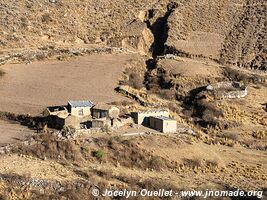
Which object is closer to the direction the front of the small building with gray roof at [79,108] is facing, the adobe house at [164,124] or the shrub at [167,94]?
the adobe house

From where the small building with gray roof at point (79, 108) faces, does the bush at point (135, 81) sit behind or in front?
behind

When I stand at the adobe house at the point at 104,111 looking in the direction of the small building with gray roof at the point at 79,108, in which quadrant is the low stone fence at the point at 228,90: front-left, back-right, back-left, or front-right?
back-right

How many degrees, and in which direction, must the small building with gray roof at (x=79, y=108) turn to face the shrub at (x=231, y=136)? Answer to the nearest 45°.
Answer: approximately 90° to its left

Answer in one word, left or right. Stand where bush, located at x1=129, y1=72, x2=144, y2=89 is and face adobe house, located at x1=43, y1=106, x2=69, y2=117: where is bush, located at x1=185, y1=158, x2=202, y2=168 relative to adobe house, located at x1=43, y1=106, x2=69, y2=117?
left

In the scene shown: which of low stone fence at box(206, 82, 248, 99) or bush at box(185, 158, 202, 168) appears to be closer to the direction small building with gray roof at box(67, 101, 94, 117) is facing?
the bush

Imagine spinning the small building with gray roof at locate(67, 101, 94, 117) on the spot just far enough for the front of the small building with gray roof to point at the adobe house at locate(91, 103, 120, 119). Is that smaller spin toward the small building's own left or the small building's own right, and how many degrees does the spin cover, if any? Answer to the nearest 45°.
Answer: approximately 90° to the small building's own left

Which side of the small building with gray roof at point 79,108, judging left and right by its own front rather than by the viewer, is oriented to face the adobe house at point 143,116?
left

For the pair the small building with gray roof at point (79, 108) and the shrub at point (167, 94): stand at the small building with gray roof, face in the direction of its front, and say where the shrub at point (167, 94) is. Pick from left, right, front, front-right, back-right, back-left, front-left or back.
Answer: back-left

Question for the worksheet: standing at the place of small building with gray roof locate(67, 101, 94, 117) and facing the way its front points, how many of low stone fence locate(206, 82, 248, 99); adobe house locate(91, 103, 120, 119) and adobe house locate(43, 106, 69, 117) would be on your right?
1

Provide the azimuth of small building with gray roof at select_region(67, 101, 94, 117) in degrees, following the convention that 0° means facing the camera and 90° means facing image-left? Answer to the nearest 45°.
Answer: approximately 0°

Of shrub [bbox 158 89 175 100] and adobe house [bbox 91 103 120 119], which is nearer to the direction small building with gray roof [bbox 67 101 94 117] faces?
the adobe house

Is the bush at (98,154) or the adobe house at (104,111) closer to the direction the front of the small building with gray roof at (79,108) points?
the bush
